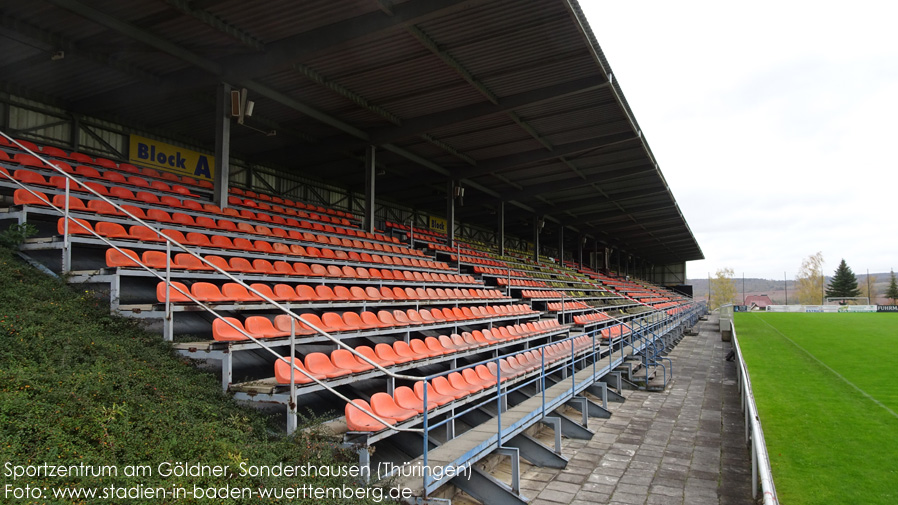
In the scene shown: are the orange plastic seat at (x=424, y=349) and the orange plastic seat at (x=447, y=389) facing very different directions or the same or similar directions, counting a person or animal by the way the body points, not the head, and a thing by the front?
same or similar directions

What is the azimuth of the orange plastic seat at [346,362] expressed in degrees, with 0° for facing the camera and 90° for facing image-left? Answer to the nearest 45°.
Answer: approximately 315°

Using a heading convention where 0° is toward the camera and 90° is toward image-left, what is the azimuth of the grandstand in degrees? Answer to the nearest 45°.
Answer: approximately 315°

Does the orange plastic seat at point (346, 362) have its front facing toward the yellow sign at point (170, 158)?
no

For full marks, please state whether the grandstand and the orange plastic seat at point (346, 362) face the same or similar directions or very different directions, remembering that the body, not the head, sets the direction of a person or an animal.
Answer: same or similar directions

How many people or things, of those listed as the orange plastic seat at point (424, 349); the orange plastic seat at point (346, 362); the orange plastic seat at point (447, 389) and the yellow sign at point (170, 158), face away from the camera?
0

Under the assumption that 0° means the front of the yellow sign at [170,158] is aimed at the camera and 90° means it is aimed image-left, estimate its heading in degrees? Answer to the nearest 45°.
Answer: approximately 315°

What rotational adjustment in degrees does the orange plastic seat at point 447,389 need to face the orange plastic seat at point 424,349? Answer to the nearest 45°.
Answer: approximately 135° to its left

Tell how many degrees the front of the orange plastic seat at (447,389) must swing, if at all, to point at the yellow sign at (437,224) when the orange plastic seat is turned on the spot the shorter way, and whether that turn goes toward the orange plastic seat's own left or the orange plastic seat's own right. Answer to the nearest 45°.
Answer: approximately 135° to the orange plastic seat's own left

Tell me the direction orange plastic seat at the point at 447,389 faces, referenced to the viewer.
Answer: facing the viewer and to the right of the viewer

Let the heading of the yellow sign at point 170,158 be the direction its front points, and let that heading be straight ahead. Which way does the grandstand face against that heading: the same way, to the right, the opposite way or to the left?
the same way

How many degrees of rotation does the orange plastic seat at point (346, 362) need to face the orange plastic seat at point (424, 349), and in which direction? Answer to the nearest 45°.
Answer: approximately 90° to its left

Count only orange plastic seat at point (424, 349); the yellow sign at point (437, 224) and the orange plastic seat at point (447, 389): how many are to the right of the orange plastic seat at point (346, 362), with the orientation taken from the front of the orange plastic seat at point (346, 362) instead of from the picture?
0

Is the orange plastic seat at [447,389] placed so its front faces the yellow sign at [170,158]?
no

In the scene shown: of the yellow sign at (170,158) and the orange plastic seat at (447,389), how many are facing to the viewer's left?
0

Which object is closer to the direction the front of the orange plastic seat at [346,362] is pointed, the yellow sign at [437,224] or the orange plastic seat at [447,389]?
the orange plastic seat

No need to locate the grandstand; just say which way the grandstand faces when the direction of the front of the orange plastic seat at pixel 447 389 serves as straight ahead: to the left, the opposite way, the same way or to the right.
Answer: the same way

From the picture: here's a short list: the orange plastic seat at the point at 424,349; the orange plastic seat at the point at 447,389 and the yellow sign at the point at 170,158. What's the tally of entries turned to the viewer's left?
0
